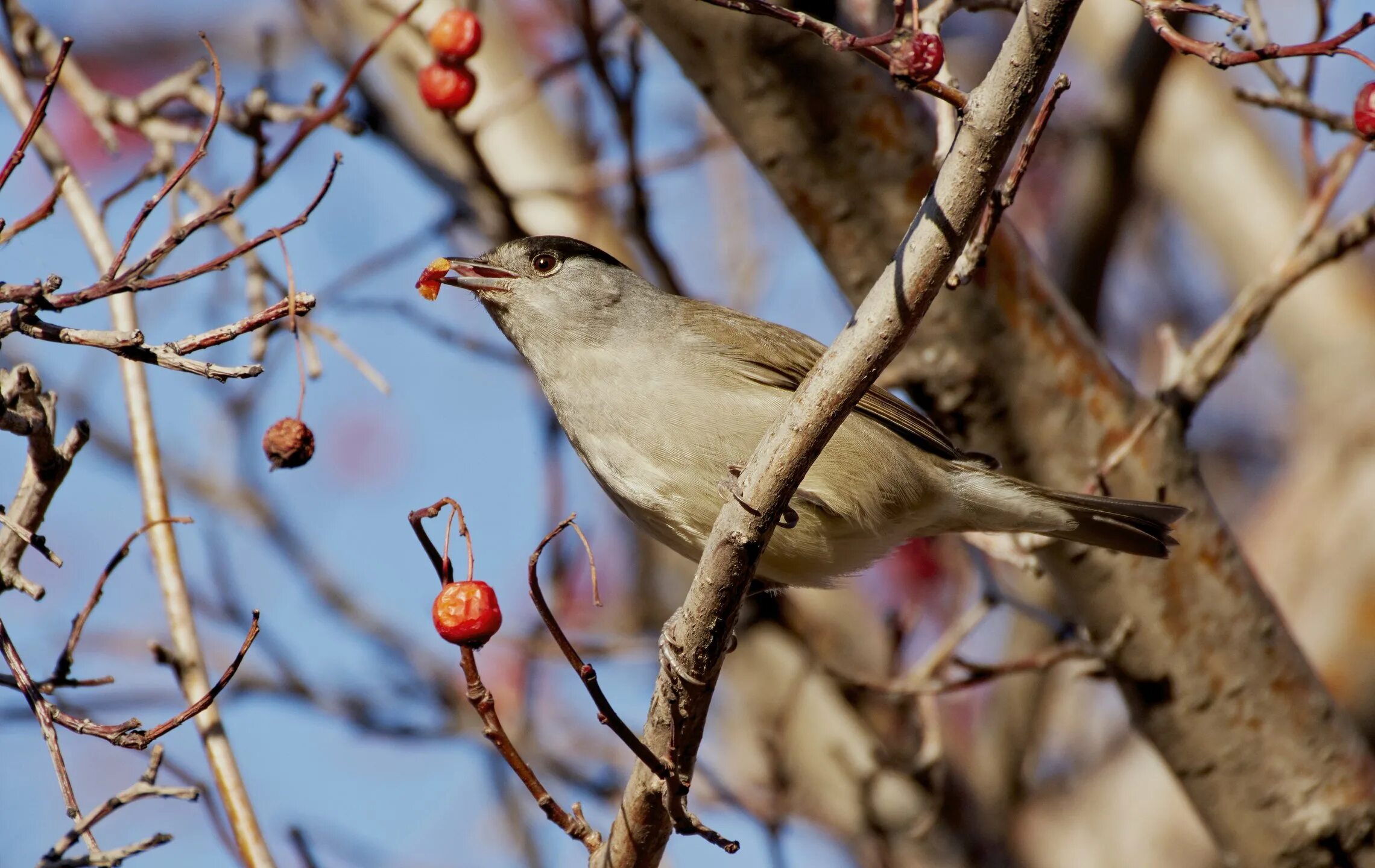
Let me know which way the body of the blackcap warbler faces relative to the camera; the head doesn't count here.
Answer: to the viewer's left

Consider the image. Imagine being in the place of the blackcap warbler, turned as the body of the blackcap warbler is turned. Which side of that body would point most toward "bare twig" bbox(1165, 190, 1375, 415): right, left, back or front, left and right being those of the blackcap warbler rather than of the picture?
back

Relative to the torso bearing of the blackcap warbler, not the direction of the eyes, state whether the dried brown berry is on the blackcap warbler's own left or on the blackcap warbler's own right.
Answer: on the blackcap warbler's own left
